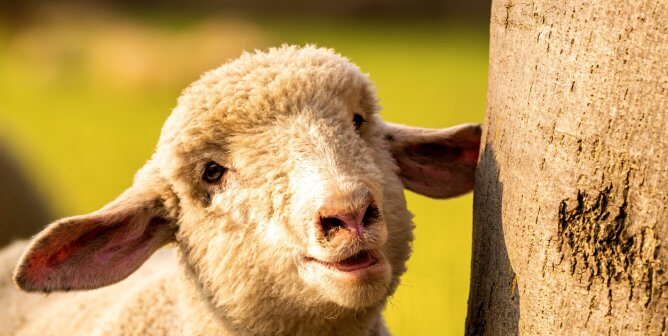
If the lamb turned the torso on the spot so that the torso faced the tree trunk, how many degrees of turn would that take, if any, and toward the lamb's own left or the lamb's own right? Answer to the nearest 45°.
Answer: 0° — it already faces it
